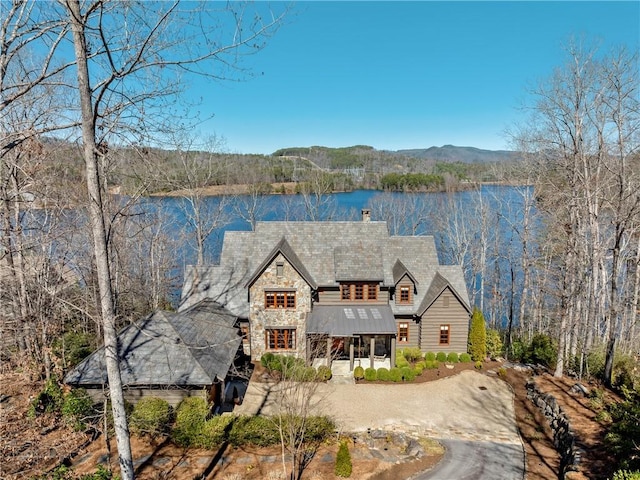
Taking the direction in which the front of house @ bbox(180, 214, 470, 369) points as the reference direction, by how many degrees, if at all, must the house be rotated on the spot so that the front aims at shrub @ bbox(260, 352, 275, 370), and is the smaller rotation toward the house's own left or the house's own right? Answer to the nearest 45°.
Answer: approximately 45° to the house's own right

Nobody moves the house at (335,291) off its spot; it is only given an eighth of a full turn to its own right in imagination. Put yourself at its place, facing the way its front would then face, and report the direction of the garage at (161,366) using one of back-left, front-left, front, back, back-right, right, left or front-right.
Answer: front

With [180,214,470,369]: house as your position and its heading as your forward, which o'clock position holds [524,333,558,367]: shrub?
The shrub is roughly at 9 o'clock from the house.

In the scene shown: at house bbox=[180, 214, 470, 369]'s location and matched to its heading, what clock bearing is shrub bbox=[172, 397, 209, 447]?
The shrub is roughly at 1 o'clock from the house.

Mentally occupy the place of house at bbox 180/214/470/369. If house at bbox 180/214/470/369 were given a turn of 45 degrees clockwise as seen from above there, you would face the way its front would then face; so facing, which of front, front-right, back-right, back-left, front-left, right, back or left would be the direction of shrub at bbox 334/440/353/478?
front-left

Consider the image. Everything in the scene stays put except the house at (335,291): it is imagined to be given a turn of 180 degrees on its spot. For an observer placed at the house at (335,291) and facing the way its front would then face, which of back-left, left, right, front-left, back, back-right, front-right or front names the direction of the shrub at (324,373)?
back

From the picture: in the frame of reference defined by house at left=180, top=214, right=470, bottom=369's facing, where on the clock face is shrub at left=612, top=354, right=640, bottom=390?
The shrub is roughly at 10 o'clock from the house.

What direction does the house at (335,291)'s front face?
toward the camera

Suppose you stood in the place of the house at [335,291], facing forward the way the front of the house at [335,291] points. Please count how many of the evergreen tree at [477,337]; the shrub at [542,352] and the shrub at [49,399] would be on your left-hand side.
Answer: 2

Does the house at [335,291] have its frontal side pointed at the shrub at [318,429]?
yes

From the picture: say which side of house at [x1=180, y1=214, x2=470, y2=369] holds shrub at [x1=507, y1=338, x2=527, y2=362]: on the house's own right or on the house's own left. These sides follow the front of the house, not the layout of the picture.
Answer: on the house's own left

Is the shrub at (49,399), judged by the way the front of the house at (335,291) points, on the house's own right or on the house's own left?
on the house's own right

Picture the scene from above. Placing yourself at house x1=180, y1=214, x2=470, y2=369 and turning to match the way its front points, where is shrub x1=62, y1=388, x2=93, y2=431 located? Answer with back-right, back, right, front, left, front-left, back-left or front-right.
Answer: front-right

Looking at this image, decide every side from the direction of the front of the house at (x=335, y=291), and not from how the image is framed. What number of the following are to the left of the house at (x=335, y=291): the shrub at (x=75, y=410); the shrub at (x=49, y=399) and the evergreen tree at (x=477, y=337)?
1

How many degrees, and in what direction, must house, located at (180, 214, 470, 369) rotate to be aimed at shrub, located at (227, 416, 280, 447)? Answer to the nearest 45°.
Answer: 0° — it already faces it

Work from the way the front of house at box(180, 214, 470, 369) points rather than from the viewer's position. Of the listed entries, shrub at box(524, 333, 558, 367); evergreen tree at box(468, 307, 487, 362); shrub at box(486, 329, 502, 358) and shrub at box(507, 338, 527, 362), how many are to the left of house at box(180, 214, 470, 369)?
4

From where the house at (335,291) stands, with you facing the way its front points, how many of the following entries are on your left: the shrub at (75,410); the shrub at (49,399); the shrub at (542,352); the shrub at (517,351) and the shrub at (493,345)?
3

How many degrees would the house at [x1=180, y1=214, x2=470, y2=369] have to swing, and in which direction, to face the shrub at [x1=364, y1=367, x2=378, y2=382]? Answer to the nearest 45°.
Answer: approximately 45° to its left

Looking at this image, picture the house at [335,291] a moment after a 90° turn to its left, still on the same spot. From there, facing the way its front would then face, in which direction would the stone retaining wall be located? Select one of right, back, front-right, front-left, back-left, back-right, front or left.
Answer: front-right
